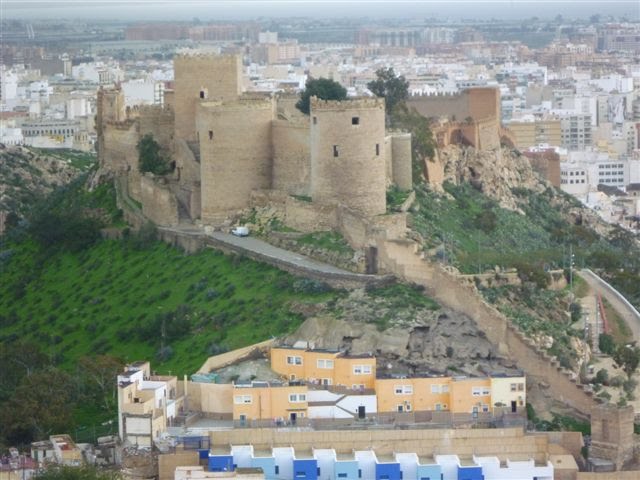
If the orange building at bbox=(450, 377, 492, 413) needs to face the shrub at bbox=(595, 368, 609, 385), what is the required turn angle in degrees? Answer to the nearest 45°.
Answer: approximately 135° to its left

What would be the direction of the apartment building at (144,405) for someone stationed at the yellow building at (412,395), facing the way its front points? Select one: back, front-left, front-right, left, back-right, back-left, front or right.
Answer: right

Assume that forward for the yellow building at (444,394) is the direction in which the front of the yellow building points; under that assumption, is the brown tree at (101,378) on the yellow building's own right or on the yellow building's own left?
on the yellow building's own right

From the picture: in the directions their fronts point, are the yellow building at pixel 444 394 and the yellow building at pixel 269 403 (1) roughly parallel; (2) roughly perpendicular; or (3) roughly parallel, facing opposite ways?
roughly parallel

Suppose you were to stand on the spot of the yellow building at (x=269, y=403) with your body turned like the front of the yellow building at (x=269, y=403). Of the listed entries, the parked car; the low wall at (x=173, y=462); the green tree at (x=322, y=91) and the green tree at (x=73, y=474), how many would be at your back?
2

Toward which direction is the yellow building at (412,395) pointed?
toward the camera

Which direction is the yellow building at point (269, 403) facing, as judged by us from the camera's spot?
facing the viewer

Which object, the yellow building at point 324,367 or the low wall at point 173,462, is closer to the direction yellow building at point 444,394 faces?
the low wall

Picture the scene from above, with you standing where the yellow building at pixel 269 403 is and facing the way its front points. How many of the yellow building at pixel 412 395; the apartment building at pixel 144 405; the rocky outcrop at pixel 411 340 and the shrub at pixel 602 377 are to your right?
1

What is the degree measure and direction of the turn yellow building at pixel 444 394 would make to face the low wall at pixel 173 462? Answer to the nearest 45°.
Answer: approximately 45° to its right

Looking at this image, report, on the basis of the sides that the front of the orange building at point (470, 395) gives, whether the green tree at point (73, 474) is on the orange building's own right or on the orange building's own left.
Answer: on the orange building's own right

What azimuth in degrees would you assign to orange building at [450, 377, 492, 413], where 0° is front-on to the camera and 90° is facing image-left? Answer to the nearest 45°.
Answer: approximately 0°

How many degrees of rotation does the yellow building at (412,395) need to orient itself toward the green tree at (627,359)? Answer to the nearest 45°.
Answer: approximately 135° to its left
